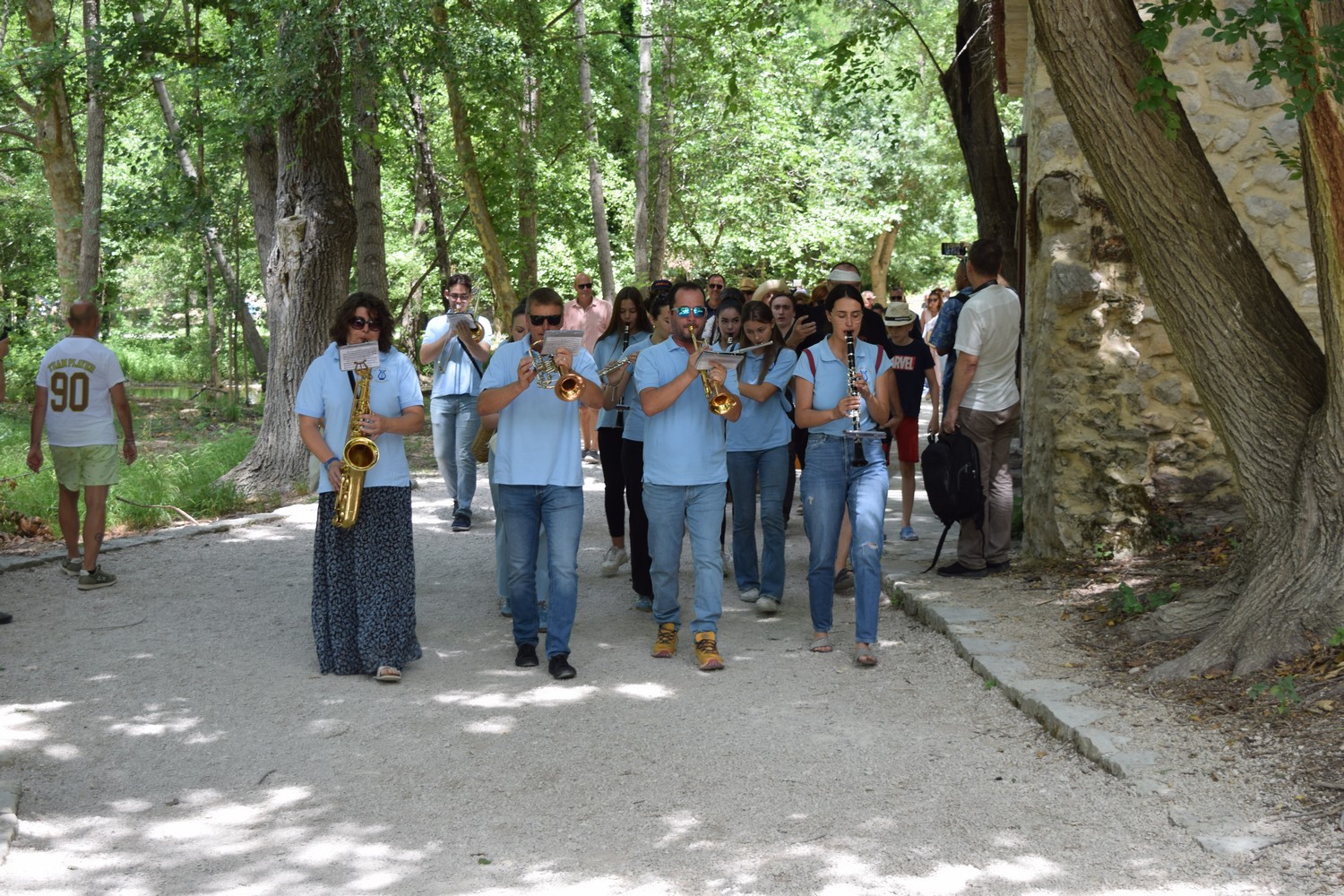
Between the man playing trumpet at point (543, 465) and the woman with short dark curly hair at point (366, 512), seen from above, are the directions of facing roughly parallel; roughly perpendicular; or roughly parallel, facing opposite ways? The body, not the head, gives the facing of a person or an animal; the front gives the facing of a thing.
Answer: roughly parallel

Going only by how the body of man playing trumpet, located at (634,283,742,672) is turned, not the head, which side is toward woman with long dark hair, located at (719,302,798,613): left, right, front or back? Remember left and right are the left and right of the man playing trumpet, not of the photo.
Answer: back

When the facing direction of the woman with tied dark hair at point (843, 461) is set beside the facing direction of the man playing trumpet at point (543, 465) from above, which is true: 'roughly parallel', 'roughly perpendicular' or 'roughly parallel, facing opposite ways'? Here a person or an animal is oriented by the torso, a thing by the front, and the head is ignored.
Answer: roughly parallel

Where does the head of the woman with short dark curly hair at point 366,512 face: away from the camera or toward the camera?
toward the camera

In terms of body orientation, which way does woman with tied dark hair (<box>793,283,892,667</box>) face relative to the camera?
toward the camera

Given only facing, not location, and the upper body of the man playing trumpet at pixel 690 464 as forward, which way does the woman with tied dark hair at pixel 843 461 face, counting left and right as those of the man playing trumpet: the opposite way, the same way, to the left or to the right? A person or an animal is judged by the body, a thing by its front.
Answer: the same way

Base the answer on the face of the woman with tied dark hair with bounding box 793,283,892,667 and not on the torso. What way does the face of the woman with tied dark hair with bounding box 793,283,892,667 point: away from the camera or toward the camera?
toward the camera

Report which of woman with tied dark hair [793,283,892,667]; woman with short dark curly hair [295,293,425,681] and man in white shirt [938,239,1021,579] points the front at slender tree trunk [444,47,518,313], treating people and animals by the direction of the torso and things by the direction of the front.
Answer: the man in white shirt

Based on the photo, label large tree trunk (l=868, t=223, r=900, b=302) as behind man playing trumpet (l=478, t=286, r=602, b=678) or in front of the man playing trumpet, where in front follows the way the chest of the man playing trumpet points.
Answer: behind

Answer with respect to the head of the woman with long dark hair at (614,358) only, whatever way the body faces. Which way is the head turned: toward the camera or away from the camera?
toward the camera

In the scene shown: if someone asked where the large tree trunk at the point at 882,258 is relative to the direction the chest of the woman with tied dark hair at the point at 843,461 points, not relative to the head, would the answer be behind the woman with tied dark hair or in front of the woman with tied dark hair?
behind

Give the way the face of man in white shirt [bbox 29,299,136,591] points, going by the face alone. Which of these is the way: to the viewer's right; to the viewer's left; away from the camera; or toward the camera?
away from the camera

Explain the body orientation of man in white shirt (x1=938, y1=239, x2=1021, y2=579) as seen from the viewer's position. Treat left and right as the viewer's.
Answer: facing away from the viewer and to the left of the viewer

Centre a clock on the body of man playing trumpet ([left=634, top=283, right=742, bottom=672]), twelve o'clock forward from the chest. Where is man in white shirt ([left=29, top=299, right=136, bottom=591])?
The man in white shirt is roughly at 4 o'clock from the man playing trumpet.

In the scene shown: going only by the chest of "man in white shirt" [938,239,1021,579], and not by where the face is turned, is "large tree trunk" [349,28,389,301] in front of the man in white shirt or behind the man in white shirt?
in front

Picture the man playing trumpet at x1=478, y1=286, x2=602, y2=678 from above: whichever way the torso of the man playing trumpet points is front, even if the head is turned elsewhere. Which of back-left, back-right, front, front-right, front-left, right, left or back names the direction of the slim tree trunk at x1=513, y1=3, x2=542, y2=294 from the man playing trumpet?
back

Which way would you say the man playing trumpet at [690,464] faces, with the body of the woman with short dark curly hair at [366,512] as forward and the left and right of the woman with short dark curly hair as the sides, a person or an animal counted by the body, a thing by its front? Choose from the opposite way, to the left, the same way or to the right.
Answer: the same way

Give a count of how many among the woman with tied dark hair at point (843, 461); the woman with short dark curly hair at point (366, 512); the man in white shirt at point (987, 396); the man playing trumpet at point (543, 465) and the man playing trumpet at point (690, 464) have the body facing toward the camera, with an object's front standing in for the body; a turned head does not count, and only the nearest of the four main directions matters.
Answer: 4

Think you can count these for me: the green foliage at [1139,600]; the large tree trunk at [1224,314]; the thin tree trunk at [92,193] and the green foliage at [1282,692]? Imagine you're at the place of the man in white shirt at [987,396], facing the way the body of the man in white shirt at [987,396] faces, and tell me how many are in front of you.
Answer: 1

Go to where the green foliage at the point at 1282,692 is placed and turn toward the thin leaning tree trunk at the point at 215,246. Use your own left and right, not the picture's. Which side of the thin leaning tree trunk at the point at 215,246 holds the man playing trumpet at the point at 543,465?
left
